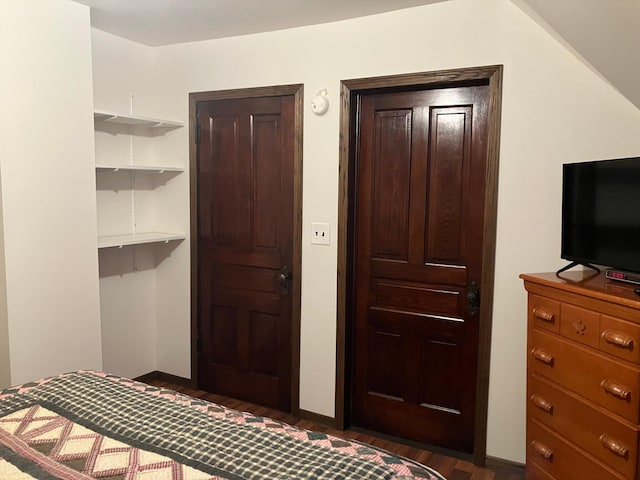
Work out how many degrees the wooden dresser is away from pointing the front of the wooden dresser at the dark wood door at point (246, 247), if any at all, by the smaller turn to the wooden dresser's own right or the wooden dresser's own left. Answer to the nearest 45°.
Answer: approximately 45° to the wooden dresser's own right

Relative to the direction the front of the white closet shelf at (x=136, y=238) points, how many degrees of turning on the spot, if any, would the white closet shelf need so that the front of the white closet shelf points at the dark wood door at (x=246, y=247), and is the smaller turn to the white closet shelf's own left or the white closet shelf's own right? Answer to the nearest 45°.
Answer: approximately 45° to the white closet shelf's own left

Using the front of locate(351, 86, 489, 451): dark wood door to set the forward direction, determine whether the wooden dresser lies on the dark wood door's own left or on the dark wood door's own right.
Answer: on the dark wood door's own left

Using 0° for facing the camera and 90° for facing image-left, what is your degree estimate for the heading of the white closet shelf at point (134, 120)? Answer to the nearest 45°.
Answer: approximately 315°

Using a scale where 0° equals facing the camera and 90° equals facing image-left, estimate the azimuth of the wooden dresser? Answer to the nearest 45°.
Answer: approximately 45°

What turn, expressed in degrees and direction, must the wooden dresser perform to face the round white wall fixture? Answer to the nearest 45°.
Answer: approximately 45° to its right

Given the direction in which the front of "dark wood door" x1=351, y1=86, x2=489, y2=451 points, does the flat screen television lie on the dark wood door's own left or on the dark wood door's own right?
on the dark wood door's own left
